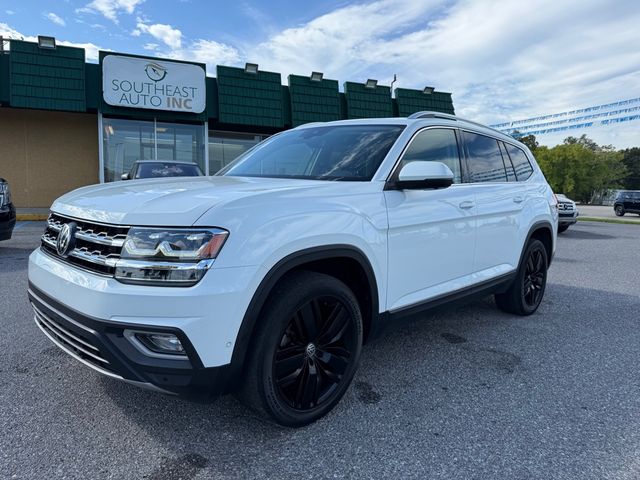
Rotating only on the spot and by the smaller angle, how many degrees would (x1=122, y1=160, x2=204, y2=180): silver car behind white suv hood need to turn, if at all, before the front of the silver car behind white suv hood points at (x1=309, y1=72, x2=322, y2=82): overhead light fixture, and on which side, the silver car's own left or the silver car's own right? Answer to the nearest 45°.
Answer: approximately 135° to the silver car's own left

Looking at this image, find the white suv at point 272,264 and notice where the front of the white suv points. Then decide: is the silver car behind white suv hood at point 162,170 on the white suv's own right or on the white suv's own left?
on the white suv's own right

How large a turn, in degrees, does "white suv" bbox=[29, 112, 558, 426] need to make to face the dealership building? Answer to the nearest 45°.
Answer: approximately 135° to its right

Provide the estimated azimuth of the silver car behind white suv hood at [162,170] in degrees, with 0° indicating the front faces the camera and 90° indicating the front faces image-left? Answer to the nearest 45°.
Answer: approximately 0°

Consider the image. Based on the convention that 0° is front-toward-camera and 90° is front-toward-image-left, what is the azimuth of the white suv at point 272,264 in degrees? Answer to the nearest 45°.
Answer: approximately 45°

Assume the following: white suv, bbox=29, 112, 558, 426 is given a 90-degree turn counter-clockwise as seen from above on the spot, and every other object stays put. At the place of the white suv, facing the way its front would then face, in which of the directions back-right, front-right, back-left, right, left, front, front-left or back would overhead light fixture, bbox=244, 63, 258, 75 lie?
back-left

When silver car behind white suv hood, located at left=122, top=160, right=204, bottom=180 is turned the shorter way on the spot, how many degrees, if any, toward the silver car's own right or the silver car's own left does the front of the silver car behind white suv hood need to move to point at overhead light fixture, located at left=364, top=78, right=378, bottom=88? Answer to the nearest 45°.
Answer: approximately 135° to the silver car's own left

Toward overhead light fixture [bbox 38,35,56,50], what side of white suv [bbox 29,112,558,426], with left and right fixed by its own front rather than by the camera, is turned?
right
